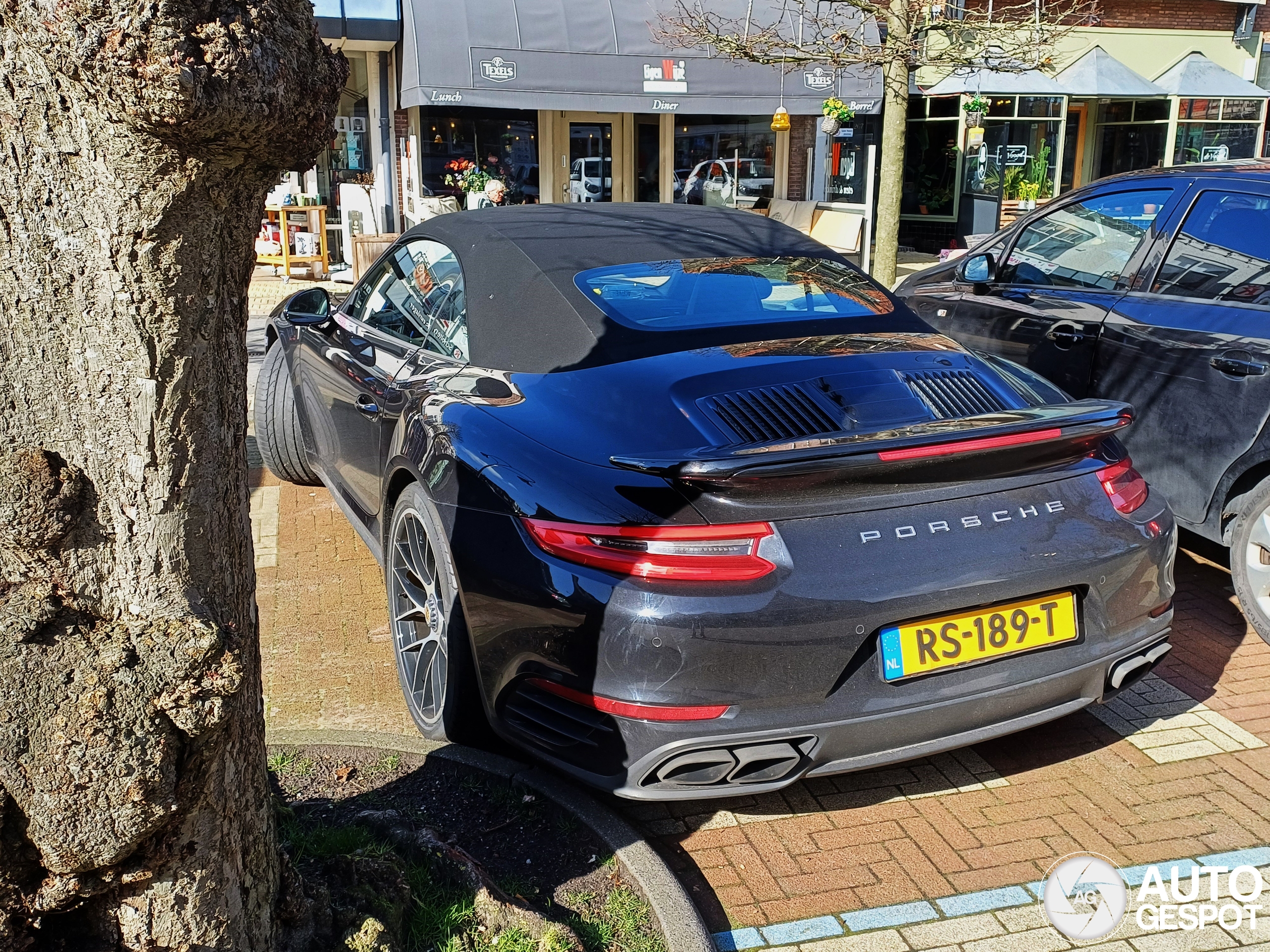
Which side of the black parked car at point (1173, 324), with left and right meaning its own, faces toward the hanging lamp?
front

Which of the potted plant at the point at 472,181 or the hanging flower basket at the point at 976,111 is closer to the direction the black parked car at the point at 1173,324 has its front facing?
the potted plant

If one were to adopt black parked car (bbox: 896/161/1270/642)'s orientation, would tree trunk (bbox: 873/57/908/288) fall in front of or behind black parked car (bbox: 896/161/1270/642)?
in front

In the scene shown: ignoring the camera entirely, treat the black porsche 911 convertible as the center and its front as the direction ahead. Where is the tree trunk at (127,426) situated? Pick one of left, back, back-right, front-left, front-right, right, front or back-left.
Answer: left

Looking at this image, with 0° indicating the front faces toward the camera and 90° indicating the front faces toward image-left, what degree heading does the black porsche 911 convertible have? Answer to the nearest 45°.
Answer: approximately 135°

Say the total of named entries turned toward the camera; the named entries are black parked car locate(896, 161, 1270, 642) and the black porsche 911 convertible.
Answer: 0

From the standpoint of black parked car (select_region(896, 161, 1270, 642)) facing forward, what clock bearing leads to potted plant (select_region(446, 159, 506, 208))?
The potted plant is roughly at 12 o'clock from the black parked car.

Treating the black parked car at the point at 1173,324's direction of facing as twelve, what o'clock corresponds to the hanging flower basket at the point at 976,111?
The hanging flower basket is roughly at 1 o'clock from the black parked car.

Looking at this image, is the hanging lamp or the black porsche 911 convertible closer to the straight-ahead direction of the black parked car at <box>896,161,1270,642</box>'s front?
the hanging lamp

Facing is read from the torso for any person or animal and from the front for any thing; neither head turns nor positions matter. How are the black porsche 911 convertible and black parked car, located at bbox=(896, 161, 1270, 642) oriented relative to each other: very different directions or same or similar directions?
same or similar directions

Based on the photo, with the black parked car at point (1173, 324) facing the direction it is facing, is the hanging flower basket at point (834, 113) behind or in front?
in front

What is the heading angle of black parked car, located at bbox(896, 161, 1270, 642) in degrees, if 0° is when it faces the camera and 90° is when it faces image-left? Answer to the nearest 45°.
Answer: approximately 135°

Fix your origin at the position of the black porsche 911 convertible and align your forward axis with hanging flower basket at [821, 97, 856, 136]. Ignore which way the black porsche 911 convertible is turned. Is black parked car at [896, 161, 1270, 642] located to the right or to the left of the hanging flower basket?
right
